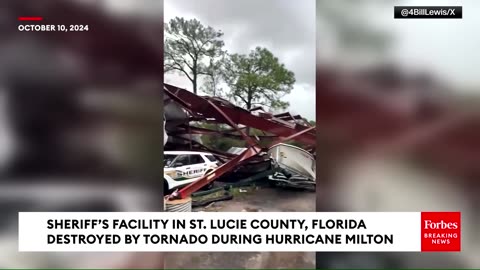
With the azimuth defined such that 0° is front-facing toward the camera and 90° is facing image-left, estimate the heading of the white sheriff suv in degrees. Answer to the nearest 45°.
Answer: approximately 45°
